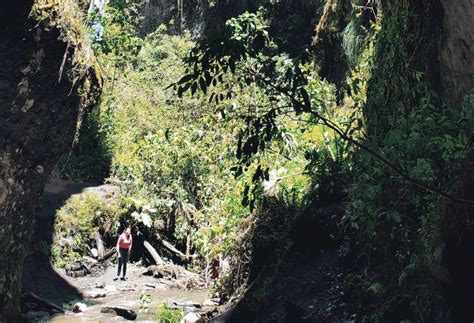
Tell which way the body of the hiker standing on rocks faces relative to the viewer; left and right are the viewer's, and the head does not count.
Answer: facing the viewer

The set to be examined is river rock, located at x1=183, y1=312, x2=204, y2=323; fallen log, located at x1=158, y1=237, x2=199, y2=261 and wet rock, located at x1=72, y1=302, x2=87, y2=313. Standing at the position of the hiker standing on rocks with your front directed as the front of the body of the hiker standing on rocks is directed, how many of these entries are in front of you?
2

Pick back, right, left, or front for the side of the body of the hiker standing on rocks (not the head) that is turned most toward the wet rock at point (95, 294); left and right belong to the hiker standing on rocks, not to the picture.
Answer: front

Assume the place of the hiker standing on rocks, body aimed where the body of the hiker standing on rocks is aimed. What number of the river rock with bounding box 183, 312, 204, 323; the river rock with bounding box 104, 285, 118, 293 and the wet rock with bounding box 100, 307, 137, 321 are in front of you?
3

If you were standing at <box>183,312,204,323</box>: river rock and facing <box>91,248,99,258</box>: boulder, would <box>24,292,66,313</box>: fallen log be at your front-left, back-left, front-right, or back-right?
front-left

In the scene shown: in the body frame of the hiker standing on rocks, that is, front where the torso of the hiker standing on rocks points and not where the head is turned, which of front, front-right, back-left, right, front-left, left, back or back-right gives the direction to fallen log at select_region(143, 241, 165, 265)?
back-left

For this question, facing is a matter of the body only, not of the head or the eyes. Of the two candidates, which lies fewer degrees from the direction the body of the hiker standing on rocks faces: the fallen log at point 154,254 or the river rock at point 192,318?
the river rock

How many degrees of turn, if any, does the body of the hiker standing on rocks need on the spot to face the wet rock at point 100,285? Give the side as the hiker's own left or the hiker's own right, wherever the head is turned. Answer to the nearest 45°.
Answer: approximately 45° to the hiker's own right

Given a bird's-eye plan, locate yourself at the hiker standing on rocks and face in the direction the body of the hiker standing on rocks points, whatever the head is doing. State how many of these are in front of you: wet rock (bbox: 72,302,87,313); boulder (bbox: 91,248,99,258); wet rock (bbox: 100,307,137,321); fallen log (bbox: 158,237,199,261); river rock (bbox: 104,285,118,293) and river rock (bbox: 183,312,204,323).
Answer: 4

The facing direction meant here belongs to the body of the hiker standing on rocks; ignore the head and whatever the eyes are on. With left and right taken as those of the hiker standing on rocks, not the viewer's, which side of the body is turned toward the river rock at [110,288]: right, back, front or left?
front

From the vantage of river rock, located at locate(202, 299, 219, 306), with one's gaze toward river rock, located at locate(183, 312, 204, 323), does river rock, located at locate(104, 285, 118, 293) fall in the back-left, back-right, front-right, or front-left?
back-right

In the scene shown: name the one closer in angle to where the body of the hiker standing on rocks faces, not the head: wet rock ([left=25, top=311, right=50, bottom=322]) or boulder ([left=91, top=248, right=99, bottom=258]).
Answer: the wet rock

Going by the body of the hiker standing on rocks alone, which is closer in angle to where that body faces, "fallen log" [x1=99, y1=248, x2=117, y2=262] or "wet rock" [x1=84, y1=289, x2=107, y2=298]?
the wet rock

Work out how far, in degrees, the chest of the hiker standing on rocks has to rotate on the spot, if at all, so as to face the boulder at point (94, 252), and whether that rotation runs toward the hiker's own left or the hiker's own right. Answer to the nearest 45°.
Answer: approximately 135° to the hiker's own right

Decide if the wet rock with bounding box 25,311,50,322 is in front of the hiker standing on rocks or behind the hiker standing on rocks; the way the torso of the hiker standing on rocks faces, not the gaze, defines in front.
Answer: in front

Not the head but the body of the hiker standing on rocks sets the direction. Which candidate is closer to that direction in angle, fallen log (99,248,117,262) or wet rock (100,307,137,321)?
the wet rock
